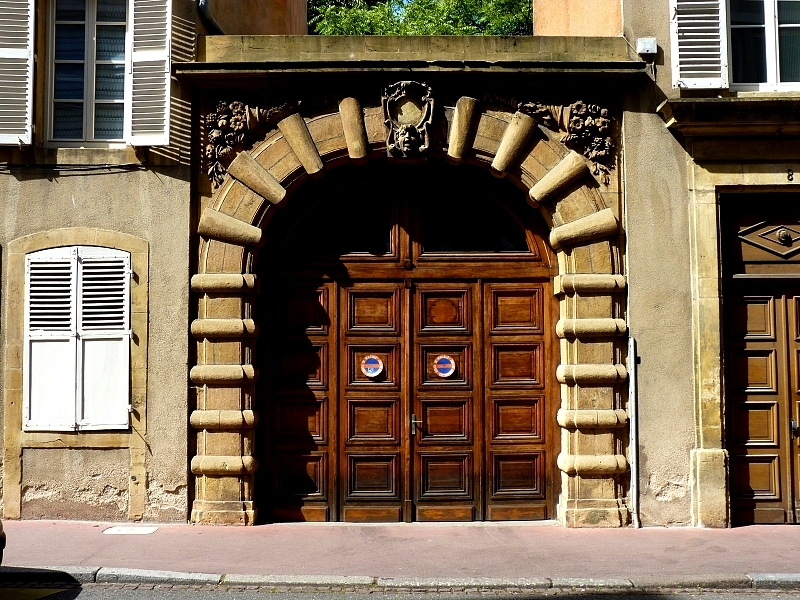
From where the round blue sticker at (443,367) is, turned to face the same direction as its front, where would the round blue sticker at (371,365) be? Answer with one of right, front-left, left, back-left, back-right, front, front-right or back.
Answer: right

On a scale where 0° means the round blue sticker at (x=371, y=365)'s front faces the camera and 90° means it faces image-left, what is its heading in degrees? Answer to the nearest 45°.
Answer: approximately 0°

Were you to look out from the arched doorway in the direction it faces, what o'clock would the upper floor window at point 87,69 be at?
The upper floor window is roughly at 3 o'clock from the arched doorway.

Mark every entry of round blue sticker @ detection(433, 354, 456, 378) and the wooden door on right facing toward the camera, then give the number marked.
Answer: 2

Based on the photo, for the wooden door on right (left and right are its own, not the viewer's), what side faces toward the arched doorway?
right

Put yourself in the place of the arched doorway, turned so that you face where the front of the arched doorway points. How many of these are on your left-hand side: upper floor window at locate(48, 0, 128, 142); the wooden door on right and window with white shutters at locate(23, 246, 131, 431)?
1

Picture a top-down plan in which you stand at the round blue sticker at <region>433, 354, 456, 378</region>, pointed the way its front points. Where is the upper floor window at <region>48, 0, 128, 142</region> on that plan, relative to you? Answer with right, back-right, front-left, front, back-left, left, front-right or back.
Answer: right

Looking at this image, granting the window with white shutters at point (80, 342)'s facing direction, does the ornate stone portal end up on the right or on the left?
on its left

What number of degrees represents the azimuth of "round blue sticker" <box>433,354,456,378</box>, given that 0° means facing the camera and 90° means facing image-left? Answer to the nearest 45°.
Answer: approximately 0°
